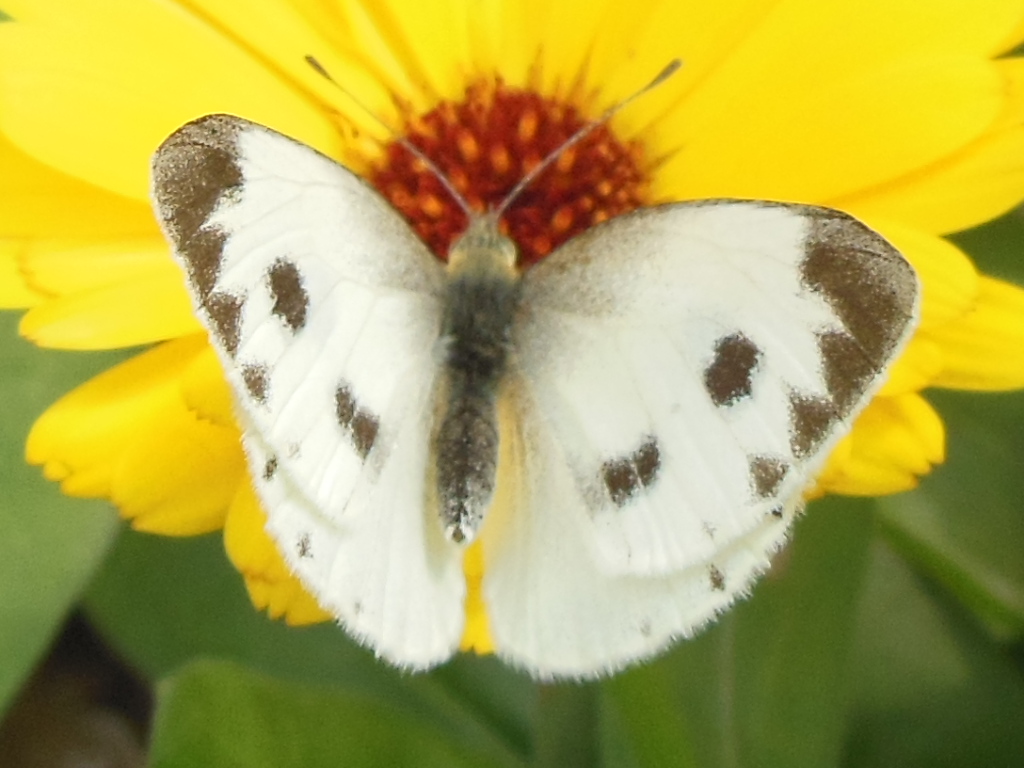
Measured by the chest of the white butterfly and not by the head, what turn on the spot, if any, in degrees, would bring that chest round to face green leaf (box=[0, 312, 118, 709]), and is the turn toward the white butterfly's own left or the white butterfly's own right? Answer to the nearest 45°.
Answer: approximately 45° to the white butterfly's own left

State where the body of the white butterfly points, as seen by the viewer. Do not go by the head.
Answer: away from the camera
